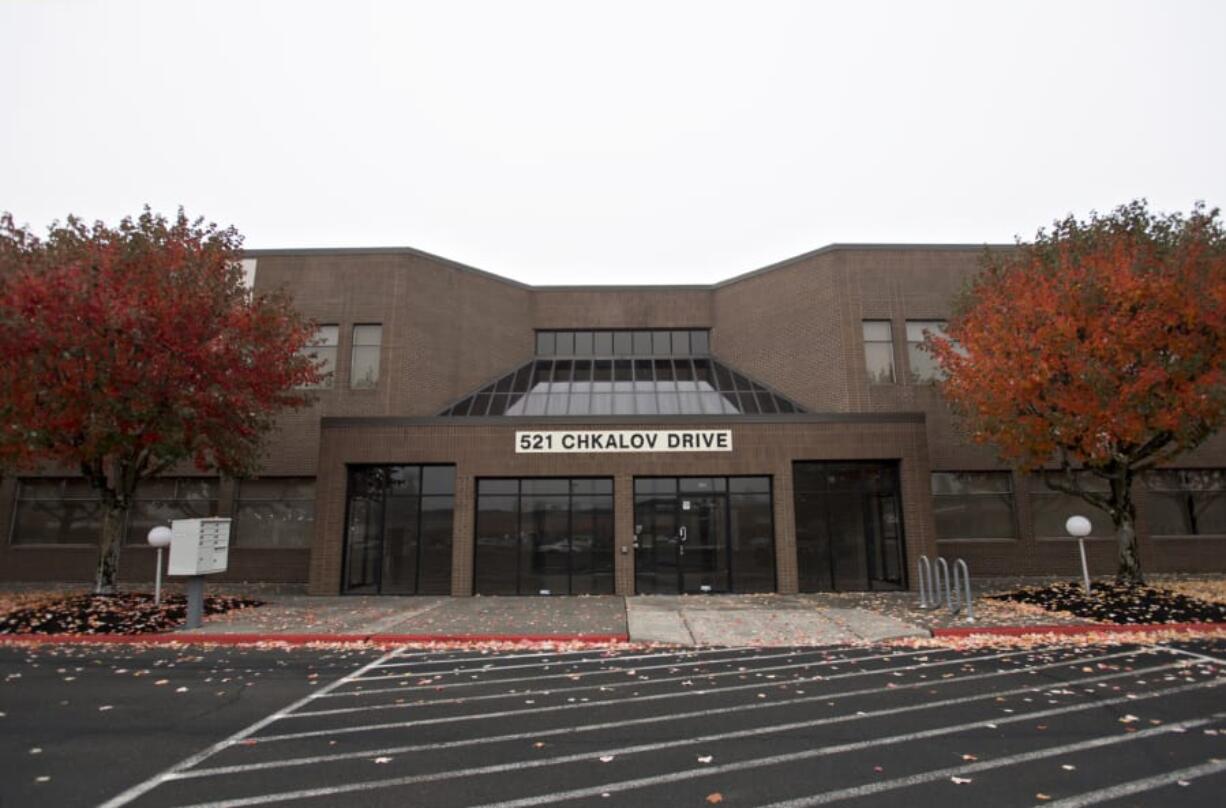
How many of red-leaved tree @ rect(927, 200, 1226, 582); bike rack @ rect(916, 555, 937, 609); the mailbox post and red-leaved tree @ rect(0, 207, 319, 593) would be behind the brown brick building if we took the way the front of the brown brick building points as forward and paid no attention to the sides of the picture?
0

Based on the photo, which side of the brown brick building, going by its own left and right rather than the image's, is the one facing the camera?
front

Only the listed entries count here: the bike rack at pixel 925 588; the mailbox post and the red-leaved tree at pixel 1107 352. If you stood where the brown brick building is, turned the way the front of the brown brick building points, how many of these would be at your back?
0

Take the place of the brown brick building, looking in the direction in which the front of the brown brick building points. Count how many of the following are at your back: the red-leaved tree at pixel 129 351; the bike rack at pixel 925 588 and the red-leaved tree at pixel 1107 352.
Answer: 0

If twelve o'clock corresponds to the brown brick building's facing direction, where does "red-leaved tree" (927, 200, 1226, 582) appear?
The red-leaved tree is roughly at 10 o'clock from the brown brick building.

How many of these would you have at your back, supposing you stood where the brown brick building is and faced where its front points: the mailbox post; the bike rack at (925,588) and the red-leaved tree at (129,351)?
0
